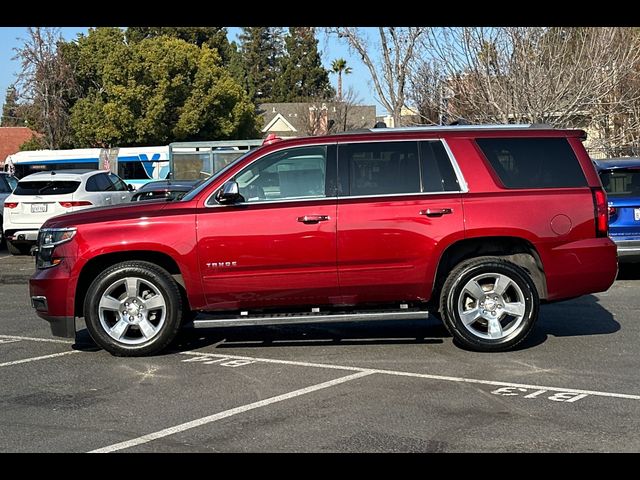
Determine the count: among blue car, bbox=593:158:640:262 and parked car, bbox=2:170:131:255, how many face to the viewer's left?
0

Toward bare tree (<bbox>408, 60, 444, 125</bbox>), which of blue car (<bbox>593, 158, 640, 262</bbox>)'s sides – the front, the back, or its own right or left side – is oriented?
front

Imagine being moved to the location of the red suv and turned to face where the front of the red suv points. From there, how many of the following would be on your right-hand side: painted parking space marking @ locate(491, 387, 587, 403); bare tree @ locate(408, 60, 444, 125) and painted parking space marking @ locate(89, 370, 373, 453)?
1

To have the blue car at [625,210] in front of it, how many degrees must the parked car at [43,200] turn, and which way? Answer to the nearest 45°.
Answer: approximately 90° to its right

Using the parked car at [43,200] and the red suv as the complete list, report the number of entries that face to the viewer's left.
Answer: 1

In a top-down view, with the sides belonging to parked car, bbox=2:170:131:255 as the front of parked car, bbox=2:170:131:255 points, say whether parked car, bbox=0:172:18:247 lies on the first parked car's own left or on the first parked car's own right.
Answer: on the first parked car's own left

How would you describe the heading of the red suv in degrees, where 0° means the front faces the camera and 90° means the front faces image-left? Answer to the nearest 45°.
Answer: approximately 90°

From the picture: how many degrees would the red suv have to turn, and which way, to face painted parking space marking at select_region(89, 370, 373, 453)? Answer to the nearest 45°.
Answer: approximately 45° to its left

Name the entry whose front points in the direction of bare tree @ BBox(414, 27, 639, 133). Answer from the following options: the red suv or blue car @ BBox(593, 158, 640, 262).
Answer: the blue car

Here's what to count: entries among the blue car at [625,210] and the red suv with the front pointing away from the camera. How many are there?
1

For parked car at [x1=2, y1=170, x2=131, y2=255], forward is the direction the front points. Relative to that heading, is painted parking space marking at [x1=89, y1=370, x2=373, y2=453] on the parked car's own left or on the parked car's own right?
on the parked car's own right

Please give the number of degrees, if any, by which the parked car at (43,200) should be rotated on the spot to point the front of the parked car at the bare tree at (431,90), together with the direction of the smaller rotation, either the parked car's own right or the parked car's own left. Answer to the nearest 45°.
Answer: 0° — it already faces it

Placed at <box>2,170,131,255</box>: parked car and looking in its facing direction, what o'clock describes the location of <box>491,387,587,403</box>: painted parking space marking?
The painted parking space marking is roughly at 4 o'clock from the parked car.

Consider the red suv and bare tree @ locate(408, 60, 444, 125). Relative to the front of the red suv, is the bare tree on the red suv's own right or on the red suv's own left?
on the red suv's own right

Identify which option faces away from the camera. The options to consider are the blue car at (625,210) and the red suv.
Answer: the blue car

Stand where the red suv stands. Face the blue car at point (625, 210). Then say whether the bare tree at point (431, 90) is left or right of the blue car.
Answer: left

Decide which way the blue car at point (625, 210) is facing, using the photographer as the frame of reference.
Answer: facing away from the viewer

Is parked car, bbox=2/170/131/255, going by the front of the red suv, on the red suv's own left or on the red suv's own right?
on the red suv's own right
